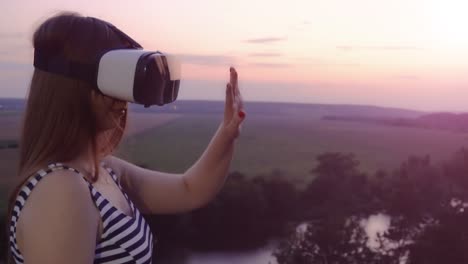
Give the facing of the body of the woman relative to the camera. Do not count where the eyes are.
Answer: to the viewer's right

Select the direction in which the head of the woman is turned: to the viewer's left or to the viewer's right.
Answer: to the viewer's right
